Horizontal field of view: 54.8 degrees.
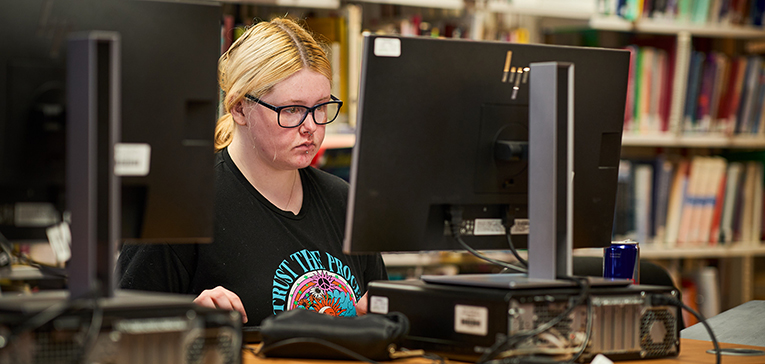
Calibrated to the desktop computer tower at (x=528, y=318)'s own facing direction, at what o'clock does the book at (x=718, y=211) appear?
The book is roughly at 2 o'clock from the desktop computer tower.

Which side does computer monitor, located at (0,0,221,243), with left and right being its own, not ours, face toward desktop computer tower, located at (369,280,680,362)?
right

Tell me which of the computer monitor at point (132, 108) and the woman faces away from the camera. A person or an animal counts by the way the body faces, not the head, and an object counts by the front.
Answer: the computer monitor

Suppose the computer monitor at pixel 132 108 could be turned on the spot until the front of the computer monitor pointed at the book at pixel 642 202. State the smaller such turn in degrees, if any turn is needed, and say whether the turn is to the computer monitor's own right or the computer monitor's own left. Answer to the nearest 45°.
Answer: approximately 45° to the computer monitor's own right

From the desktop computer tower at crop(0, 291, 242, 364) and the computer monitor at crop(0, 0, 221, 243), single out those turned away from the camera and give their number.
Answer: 2

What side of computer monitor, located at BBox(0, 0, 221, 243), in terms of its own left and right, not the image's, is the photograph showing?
back

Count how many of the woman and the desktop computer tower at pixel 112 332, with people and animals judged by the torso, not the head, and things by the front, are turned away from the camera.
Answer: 1

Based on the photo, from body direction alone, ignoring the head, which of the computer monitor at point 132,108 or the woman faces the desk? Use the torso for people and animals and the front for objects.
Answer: the woman

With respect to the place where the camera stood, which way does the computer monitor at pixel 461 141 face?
facing away from the viewer and to the left of the viewer

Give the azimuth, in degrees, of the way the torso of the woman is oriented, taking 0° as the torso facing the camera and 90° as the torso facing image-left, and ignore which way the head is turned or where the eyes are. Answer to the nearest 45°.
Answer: approximately 315°

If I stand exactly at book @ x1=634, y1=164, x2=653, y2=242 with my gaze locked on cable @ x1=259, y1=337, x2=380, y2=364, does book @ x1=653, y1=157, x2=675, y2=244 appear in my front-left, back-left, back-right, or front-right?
back-left

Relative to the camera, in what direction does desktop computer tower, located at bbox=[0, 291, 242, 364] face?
facing away from the viewer
